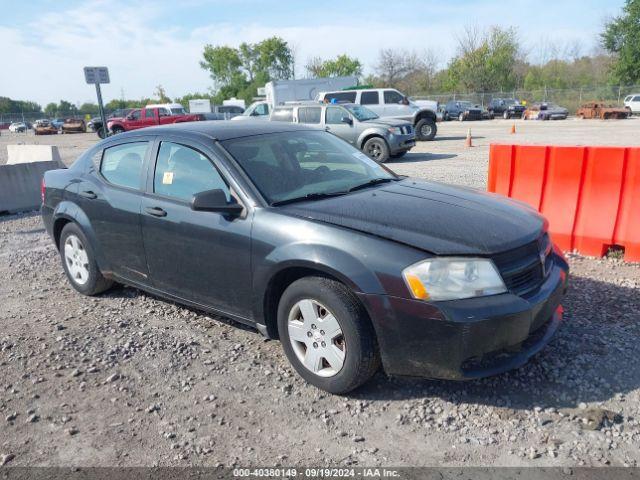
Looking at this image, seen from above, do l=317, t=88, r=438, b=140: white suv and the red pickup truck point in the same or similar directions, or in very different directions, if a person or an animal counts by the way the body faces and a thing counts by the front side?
very different directions

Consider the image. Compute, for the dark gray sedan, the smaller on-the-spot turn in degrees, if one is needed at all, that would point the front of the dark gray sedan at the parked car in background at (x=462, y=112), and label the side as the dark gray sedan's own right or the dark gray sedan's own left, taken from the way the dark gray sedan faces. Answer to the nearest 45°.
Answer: approximately 135° to the dark gray sedan's own left

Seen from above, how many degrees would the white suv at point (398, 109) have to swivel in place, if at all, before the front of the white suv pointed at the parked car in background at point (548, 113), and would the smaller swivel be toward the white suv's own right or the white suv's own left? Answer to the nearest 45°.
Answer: approximately 45° to the white suv's own left

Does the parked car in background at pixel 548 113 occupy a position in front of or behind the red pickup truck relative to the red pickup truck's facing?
behind

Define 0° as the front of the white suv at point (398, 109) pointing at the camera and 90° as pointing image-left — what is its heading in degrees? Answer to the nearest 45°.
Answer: approximately 270°

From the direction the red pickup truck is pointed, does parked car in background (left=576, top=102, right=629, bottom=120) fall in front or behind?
behind

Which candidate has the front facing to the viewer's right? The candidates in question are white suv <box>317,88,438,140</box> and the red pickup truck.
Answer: the white suv

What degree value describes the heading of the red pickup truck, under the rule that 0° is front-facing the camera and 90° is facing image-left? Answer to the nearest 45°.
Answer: approximately 90°

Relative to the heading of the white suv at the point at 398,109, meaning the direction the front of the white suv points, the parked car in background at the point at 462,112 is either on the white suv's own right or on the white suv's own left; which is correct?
on the white suv's own left

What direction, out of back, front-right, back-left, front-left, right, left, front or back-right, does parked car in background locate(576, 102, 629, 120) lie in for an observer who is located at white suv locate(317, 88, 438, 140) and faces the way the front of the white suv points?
front-left
